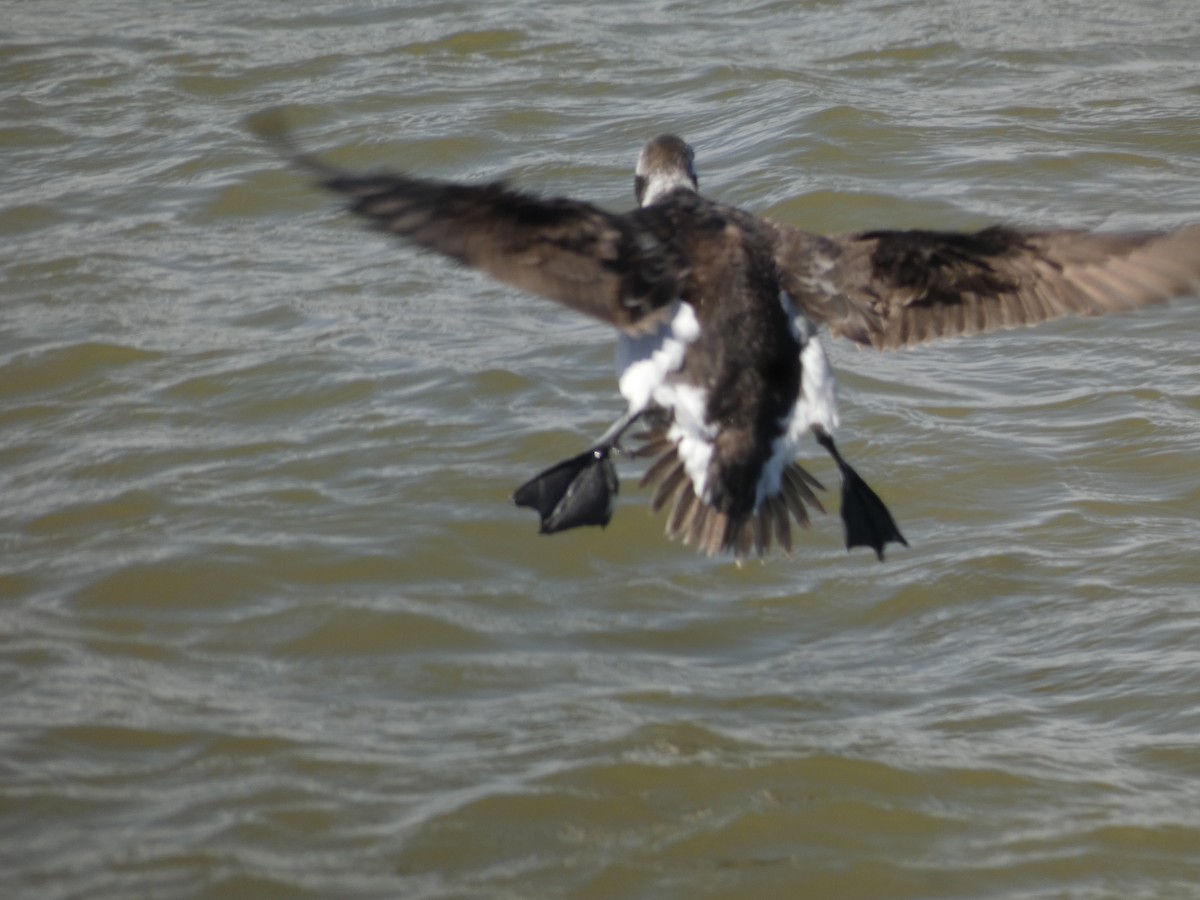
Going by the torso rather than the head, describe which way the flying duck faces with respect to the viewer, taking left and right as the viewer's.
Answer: facing away from the viewer
